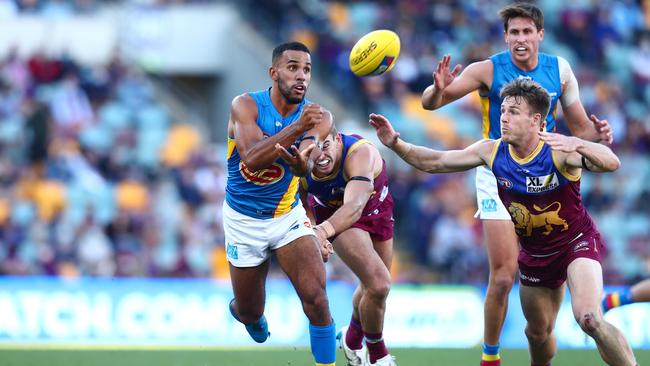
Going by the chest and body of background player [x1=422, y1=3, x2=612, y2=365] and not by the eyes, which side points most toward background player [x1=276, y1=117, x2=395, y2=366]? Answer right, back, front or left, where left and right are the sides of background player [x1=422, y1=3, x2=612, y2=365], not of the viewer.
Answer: right

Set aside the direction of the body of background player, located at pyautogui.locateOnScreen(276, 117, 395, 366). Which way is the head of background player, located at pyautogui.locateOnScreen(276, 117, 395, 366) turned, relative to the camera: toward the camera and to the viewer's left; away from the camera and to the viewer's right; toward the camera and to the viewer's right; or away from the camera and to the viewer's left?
toward the camera and to the viewer's left

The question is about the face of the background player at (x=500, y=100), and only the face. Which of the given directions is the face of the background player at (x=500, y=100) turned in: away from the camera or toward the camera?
toward the camera

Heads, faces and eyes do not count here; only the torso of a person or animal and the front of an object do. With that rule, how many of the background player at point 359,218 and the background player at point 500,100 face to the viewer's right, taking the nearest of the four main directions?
0

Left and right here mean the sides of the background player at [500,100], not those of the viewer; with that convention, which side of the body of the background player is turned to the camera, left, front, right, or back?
front

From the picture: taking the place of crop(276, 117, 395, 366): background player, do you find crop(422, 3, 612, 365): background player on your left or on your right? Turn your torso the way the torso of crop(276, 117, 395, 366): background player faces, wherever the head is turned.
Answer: on your left

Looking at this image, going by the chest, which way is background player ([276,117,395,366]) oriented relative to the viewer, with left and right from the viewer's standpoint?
facing the viewer and to the left of the viewer

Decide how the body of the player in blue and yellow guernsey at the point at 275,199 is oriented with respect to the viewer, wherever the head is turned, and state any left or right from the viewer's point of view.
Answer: facing the viewer and to the right of the viewer

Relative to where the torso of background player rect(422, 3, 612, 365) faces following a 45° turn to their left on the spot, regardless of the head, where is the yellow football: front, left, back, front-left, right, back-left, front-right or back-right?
back-right

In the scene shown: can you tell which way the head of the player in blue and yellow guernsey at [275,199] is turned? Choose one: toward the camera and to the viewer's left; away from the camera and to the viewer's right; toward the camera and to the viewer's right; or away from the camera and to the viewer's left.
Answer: toward the camera and to the viewer's right

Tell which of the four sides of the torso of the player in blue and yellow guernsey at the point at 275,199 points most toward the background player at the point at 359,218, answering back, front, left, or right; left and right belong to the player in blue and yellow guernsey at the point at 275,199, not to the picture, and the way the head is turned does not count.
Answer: left
